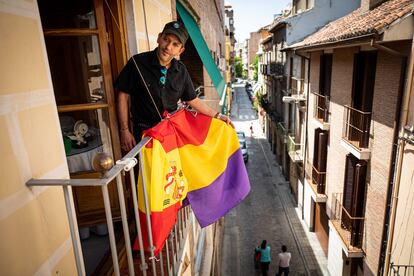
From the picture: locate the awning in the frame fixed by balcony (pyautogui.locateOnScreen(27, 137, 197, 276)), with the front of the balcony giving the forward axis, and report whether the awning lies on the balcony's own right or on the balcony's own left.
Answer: on the balcony's own left

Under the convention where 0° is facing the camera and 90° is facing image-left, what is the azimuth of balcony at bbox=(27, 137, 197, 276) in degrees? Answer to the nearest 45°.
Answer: approximately 270°

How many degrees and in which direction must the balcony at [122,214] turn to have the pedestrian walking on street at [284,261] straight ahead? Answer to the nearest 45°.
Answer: approximately 45° to its left

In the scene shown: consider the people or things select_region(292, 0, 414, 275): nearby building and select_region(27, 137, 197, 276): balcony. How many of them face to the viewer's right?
1

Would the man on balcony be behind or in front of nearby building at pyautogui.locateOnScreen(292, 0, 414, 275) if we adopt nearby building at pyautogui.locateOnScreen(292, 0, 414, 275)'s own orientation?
in front

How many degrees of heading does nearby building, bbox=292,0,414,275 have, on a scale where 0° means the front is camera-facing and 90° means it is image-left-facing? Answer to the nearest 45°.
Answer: approximately 45°

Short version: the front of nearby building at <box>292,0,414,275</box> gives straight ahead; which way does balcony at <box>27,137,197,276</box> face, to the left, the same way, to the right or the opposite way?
the opposite way
